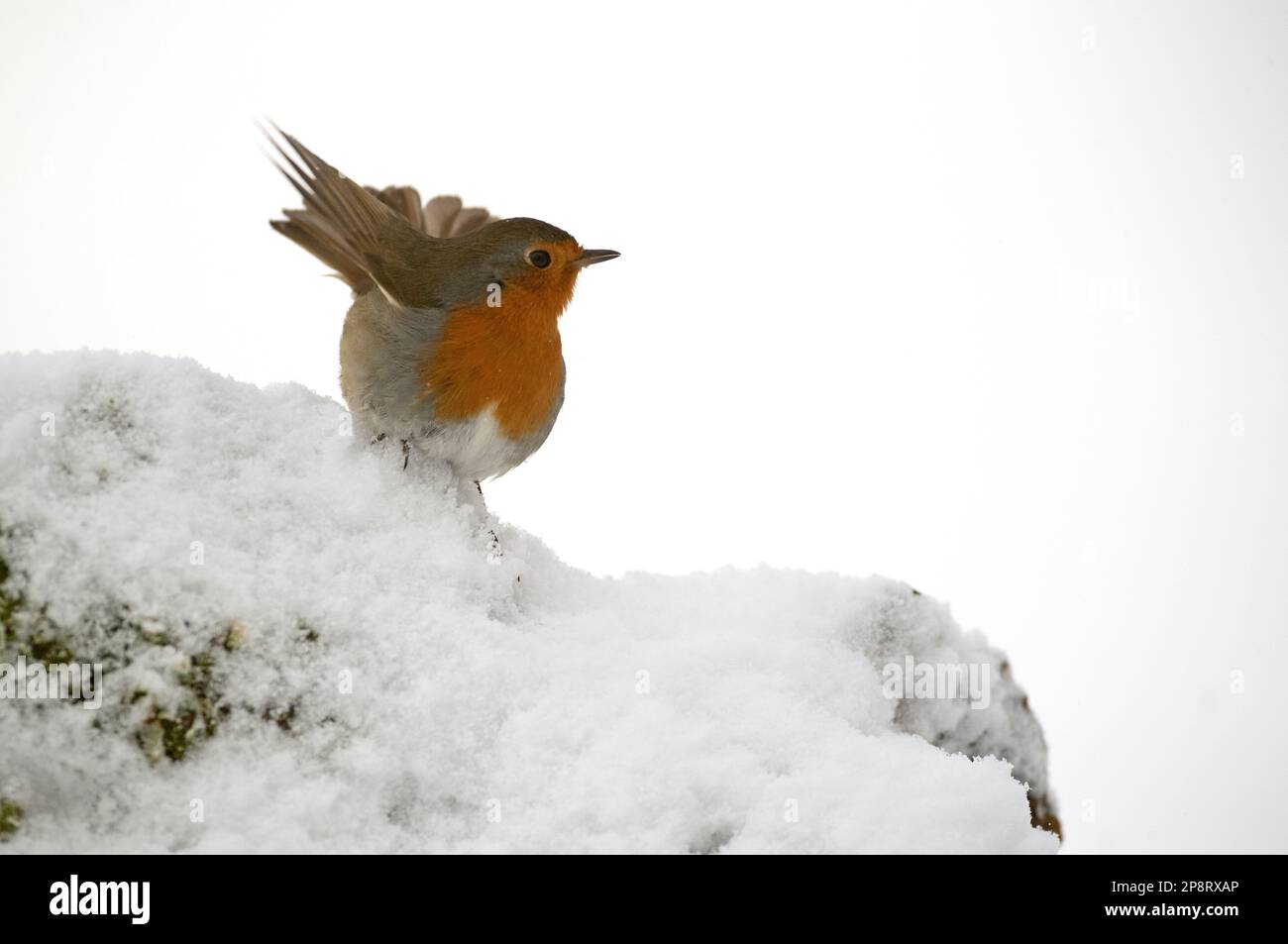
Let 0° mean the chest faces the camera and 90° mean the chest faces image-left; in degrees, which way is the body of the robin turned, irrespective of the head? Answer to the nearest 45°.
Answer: approximately 270°
